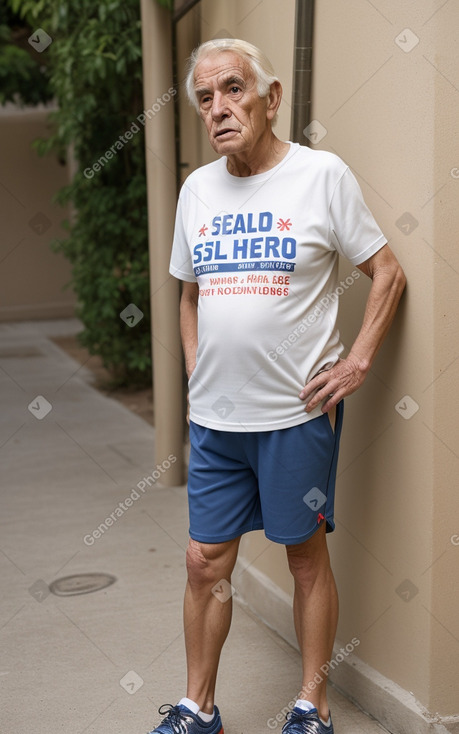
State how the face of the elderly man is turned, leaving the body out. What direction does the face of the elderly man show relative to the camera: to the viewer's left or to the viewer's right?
to the viewer's left

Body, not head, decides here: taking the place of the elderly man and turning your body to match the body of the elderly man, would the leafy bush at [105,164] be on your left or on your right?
on your right

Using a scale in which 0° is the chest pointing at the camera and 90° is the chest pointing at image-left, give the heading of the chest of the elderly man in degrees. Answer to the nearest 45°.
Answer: approximately 45°
